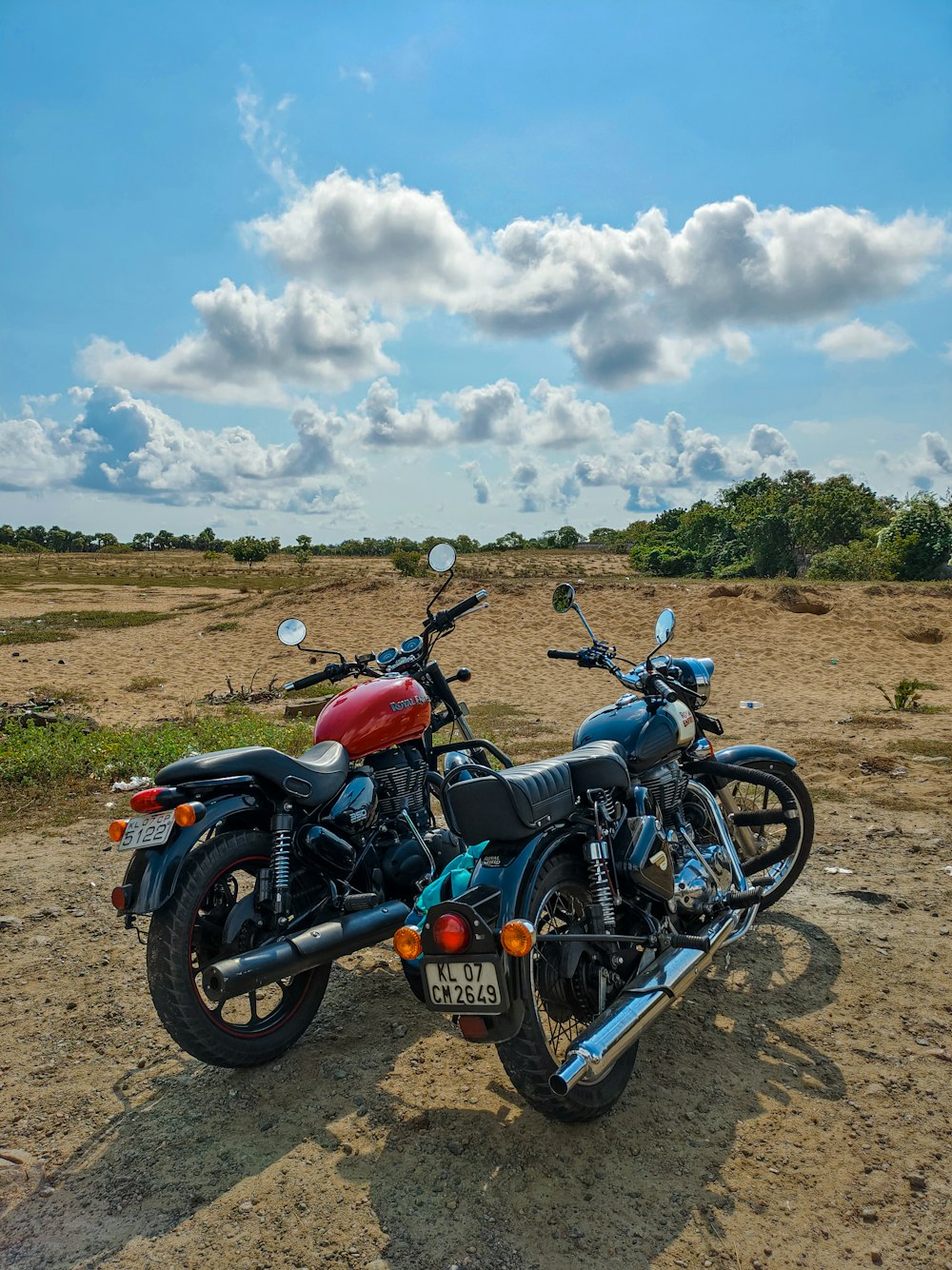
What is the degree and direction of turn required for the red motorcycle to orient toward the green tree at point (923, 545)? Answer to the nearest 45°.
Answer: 0° — it already faces it

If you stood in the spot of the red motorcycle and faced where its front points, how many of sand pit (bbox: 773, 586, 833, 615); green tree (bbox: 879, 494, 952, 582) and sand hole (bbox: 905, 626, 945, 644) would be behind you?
0

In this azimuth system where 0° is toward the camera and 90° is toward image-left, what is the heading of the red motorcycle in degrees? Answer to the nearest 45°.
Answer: approximately 225°

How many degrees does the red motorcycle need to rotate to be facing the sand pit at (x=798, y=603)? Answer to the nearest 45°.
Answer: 0° — it already faces it

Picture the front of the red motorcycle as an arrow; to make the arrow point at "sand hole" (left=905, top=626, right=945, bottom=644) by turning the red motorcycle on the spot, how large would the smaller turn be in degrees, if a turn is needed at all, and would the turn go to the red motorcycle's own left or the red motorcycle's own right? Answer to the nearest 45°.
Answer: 0° — it already faces it
